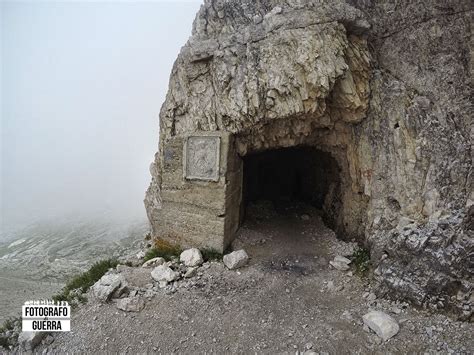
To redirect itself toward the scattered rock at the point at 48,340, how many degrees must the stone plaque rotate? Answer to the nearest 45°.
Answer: approximately 45° to its right

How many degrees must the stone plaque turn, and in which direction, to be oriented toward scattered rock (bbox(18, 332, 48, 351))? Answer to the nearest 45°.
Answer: approximately 45° to its right

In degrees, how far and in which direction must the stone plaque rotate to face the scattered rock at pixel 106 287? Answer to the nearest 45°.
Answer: approximately 45° to its right

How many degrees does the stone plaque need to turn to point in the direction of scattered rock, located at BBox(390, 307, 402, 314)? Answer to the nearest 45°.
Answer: approximately 45° to its left

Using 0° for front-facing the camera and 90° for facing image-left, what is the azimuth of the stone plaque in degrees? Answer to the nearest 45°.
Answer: approximately 0°

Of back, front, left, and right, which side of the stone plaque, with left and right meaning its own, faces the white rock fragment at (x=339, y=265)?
left
